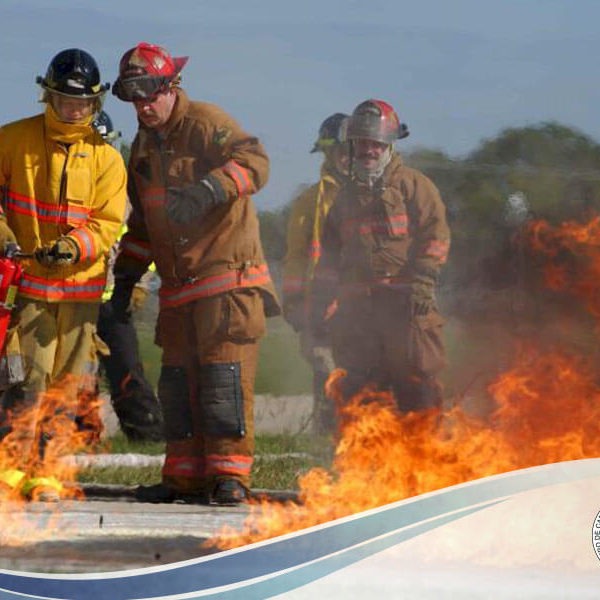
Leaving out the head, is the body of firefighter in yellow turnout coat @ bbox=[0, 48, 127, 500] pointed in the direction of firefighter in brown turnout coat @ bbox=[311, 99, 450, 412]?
no

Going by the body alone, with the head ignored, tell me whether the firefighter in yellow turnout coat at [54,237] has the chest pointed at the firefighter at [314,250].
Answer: no

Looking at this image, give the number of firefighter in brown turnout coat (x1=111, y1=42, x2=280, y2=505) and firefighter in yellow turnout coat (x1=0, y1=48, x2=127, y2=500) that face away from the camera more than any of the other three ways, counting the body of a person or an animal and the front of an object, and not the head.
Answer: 0

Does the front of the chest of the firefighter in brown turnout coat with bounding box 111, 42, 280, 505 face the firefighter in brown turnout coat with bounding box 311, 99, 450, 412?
no

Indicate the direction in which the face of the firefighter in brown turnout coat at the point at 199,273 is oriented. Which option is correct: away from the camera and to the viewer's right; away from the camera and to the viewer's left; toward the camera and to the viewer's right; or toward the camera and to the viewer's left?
toward the camera and to the viewer's left

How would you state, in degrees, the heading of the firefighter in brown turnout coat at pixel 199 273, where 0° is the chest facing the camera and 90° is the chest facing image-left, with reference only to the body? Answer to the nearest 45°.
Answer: approximately 45°

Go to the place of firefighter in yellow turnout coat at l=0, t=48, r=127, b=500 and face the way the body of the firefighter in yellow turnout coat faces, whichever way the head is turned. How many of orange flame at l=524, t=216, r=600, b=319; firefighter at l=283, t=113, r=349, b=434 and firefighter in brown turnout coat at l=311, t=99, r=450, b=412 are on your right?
0

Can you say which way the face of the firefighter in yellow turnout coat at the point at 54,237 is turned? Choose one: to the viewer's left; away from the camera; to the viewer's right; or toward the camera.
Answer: toward the camera

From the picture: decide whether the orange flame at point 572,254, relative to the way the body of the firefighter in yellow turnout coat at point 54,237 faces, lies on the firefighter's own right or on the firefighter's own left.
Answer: on the firefighter's own left

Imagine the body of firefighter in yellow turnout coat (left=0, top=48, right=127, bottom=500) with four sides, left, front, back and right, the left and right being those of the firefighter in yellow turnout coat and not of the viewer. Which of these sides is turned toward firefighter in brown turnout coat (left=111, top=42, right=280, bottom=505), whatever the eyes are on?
left

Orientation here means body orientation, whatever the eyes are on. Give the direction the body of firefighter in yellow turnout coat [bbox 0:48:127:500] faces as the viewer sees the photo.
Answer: toward the camera
